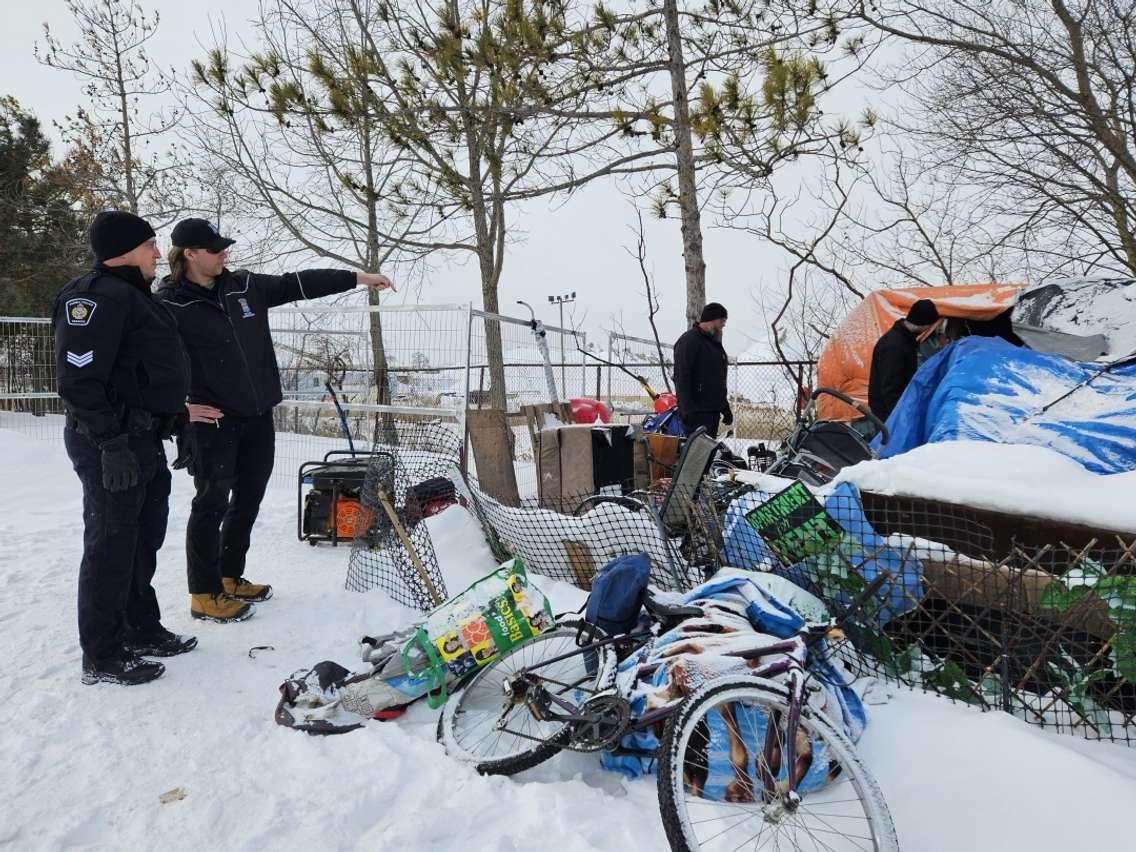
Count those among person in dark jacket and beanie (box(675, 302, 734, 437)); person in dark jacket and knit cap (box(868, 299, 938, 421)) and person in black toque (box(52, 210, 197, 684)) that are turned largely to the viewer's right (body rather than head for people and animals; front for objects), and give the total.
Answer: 3

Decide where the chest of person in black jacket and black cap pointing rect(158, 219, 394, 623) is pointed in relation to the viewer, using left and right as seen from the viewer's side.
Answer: facing the viewer and to the right of the viewer

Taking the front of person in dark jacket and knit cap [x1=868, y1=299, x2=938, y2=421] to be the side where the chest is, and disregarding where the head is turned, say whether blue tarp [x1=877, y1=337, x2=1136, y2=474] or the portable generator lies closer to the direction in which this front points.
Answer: the blue tarp

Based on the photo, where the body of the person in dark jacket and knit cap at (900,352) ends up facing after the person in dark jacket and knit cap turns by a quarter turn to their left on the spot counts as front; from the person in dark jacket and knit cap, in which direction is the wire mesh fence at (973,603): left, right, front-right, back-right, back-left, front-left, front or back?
back

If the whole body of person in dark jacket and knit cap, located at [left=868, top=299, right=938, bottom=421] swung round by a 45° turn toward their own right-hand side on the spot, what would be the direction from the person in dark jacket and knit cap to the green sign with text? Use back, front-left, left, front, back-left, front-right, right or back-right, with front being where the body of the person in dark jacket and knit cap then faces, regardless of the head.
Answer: front-right

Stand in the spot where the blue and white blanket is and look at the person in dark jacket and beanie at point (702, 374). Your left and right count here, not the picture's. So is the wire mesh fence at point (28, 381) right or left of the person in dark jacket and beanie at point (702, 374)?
left

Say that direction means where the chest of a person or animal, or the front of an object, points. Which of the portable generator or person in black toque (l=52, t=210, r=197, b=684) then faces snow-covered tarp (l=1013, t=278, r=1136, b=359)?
the person in black toque

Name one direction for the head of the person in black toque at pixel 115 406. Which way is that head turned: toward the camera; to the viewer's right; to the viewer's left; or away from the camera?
to the viewer's right

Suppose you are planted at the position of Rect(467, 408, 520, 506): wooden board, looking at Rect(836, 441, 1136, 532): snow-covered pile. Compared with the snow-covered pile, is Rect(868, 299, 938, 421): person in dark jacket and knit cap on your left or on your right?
left

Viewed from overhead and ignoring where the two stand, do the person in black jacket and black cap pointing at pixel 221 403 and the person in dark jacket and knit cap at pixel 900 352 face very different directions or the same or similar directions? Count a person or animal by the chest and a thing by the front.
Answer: same or similar directions

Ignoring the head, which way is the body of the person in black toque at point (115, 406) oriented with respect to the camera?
to the viewer's right

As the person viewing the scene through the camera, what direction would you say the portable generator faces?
facing the viewer and to the left of the viewer

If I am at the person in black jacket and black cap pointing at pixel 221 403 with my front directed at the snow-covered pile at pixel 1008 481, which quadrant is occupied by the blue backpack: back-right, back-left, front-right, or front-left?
front-right

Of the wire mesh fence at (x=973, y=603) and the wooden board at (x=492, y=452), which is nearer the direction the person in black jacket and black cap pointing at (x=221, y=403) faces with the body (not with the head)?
the wire mesh fence

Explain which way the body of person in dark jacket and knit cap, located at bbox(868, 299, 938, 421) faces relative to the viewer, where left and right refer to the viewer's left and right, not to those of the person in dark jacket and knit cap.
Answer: facing to the right of the viewer

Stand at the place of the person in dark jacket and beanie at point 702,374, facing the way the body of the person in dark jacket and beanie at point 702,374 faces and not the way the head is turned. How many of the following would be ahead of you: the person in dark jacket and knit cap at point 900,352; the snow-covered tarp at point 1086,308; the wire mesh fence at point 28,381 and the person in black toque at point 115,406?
2
